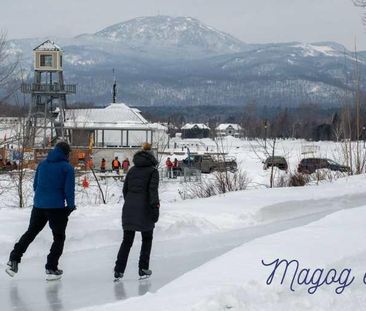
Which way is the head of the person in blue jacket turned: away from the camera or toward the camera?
away from the camera

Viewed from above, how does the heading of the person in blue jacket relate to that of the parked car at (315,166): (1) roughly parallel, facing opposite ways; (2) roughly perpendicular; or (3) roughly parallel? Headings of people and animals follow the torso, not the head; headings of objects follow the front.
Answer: roughly perpendicular

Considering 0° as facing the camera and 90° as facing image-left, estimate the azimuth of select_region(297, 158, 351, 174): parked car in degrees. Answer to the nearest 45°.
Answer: approximately 270°

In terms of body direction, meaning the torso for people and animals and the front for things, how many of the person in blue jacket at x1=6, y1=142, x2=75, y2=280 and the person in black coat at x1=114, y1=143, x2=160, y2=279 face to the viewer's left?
0

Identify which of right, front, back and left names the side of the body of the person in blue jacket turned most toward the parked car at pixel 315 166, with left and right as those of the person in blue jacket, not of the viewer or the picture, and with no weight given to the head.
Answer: front

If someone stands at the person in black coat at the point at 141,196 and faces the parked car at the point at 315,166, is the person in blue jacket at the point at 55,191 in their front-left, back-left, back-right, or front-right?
back-left

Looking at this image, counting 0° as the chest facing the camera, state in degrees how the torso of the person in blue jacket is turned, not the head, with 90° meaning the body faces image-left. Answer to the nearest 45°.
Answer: approximately 225°

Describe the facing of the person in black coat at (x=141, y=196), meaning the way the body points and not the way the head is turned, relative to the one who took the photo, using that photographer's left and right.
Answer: facing away from the viewer and to the right of the viewer

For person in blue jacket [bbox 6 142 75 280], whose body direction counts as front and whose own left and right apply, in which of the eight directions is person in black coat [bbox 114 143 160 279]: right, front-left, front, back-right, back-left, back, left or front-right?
front-right

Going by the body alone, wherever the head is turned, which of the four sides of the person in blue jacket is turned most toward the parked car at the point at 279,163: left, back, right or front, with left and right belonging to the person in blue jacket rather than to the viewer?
front

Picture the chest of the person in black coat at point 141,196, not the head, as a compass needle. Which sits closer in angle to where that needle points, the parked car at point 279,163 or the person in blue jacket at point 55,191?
the parked car
